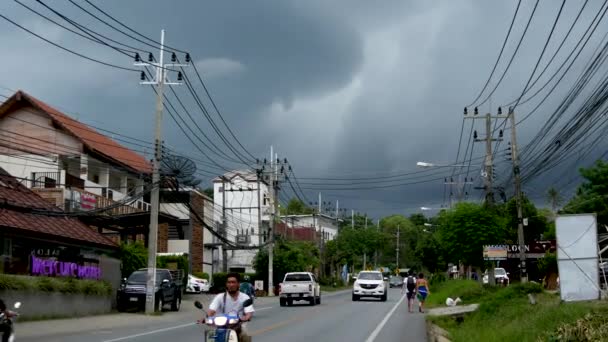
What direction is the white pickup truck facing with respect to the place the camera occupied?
facing away from the viewer

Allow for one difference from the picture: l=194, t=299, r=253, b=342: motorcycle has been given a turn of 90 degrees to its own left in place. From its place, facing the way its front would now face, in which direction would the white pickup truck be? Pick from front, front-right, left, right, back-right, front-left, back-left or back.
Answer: left

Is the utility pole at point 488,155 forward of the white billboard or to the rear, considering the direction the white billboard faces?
to the rear

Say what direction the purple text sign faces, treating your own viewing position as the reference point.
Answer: facing the viewer and to the right of the viewer

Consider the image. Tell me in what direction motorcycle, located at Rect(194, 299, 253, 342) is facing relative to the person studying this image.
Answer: facing the viewer

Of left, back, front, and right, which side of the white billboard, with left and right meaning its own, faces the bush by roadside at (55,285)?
right

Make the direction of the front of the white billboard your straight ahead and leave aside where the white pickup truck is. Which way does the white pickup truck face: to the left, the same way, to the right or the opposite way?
the opposite way

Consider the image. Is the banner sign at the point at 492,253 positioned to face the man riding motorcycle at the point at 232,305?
yes

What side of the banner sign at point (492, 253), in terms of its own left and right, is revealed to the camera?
front

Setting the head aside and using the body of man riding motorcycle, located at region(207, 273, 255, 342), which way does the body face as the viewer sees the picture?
toward the camera
